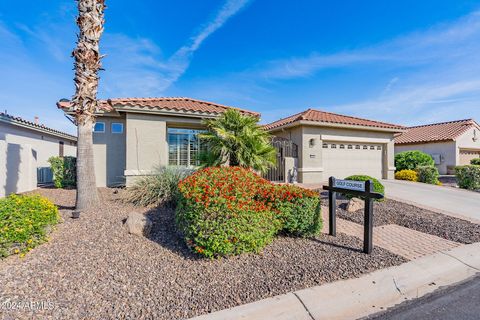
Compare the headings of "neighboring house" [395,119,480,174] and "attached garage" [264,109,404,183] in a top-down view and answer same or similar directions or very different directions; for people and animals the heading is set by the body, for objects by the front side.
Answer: same or similar directions

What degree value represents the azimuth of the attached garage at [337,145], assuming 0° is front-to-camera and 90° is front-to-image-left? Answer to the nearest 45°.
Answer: approximately 315°

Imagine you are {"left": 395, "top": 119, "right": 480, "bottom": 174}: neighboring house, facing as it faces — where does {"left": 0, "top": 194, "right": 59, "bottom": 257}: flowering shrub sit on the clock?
The flowering shrub is roughly at 2 o'clock from the neighboring house.

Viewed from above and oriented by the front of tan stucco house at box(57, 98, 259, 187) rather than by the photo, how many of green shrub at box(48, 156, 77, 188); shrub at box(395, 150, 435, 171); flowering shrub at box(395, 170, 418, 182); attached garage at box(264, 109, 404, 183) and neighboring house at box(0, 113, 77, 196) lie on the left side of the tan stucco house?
3

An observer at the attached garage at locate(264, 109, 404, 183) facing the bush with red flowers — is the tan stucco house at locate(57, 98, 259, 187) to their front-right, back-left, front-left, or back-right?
front-right

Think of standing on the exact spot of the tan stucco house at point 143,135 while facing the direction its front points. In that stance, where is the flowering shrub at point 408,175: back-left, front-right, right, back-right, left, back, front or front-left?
left

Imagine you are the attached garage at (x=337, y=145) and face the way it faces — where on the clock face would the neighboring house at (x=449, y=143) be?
the neighboring house at (x=449, y=143) is roughly at 9 o'clock from the attached garage at (x=337, y=145).

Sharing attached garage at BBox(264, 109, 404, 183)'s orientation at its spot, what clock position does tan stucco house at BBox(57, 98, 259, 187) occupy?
The tan stucco house is roughly at 3 o'clock from the attached garage.

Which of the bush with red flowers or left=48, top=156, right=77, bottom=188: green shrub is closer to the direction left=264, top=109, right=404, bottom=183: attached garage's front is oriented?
the bush with red flowers

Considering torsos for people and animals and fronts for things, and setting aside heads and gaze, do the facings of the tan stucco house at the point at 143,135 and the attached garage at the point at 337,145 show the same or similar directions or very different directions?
same or similar directions

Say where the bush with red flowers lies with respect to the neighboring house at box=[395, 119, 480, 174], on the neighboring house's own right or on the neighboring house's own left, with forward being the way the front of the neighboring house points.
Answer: on the neighboring house's own right

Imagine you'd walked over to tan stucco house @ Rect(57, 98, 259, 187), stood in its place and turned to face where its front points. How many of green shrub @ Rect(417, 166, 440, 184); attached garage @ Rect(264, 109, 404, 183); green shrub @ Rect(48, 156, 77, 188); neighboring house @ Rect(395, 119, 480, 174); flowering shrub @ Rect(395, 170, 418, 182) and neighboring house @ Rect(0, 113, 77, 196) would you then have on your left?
4

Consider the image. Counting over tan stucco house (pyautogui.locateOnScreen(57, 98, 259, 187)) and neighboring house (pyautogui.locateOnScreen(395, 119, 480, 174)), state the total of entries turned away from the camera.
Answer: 0

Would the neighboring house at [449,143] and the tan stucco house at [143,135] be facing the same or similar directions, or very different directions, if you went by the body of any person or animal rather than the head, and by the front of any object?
same or similar directions

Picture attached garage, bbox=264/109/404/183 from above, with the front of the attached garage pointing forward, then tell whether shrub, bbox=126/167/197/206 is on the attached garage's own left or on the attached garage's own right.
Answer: on the attached garage's own right

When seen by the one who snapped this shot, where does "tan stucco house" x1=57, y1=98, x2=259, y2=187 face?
facing the viewer
